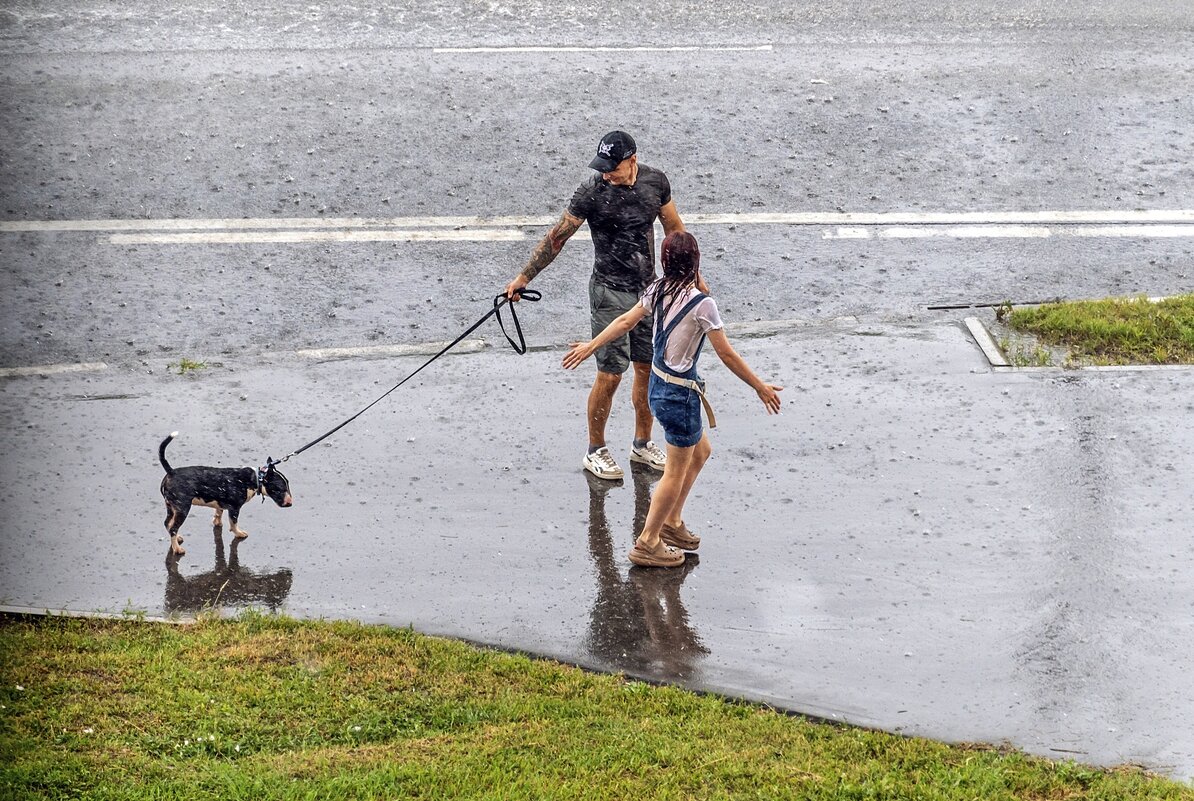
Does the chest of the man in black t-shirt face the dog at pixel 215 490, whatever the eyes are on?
no

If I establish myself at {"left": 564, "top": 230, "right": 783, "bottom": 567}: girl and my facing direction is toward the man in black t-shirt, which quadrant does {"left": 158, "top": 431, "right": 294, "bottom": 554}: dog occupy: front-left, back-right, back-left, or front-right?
front-left

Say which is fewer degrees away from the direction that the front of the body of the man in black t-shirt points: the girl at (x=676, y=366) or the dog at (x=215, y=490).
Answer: the girl

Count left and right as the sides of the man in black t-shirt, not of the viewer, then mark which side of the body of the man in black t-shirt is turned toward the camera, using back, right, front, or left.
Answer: front

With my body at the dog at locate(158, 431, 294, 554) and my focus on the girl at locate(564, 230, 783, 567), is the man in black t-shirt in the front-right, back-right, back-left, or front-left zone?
front-left

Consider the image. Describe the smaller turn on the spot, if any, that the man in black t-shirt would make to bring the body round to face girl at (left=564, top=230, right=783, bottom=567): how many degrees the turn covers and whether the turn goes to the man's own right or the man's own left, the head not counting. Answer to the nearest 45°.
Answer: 0° — they already face them
